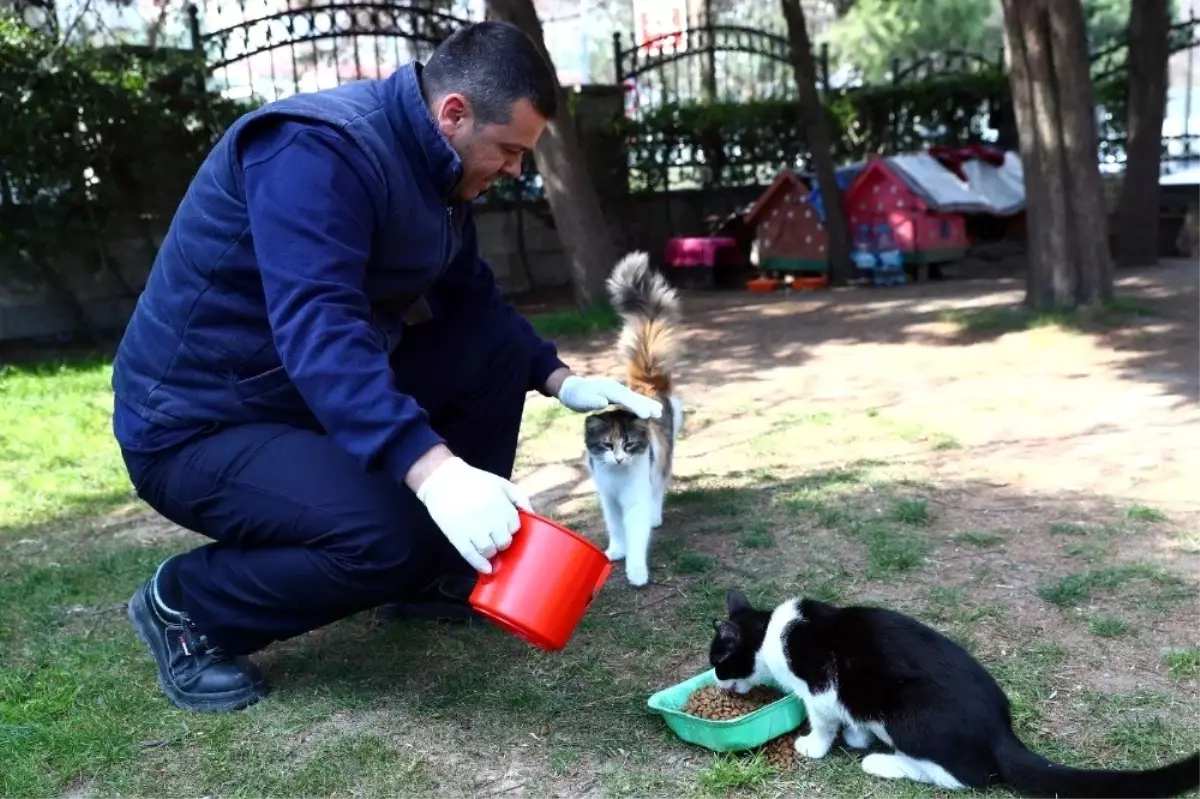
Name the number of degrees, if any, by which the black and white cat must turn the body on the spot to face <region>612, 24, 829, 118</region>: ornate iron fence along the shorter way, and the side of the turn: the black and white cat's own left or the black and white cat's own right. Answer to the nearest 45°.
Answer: approximately 90° to the black and white cat's own right

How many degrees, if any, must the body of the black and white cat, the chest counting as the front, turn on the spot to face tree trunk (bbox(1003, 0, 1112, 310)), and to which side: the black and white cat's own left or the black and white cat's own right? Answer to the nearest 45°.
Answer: approximately 90° to the black and white cat's own right

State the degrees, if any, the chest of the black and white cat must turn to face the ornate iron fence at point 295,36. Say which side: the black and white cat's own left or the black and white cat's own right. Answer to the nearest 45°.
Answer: approximately 45° to the black and white cat's own right

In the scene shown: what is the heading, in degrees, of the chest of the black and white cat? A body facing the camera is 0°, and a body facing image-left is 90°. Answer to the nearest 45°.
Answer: approximately 90°

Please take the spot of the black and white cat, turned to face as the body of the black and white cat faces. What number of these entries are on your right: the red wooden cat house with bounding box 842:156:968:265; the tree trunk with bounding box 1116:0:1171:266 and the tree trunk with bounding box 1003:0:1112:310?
3

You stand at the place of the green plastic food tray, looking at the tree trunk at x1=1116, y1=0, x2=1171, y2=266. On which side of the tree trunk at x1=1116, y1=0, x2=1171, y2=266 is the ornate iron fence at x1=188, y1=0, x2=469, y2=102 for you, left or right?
left

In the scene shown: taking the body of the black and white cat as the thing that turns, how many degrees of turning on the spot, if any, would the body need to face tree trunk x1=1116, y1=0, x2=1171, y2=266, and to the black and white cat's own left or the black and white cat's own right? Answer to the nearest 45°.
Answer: approximately 90° to the black and white cat's own right

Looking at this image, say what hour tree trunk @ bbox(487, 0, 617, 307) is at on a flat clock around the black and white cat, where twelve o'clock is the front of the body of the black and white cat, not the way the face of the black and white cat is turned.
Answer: The tree trunk is roughly at 2 o'clock from the black and white cat.

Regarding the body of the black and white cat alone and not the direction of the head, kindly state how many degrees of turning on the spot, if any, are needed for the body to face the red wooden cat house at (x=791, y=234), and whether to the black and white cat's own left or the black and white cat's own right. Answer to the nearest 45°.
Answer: approximately 90° to the black and white cat's own right

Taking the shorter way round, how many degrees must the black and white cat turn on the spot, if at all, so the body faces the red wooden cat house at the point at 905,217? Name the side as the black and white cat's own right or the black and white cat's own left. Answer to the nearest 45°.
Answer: approximately 90° to the black and white cat's own right

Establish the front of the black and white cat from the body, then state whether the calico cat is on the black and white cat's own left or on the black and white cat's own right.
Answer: on the black and white cat's own right
